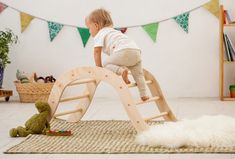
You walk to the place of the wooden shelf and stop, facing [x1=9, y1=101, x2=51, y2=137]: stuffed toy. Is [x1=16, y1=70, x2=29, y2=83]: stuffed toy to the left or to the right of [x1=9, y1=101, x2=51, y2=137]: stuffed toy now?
right

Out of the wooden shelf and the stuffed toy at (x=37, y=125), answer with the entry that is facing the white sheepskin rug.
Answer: the wooden shelf

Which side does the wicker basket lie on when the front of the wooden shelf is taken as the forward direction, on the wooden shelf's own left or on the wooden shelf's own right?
on the wooden shelf's own right

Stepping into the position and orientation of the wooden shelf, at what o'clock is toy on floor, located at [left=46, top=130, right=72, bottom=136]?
The toy on floor is roughly at 1 o'clock from the wooden shelf.

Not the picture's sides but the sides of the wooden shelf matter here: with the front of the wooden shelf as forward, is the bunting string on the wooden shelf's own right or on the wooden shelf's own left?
on the wooden shelf's own right

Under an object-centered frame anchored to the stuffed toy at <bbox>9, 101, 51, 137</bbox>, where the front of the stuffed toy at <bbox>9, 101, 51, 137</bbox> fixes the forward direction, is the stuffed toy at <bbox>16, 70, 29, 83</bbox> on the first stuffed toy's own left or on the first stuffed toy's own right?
on the first stuffed toy's own right

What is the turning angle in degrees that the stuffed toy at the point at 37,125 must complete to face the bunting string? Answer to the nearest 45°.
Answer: approximately 135° to its right

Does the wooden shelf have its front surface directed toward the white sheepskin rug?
yes

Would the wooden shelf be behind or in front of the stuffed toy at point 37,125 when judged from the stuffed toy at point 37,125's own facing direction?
behind
